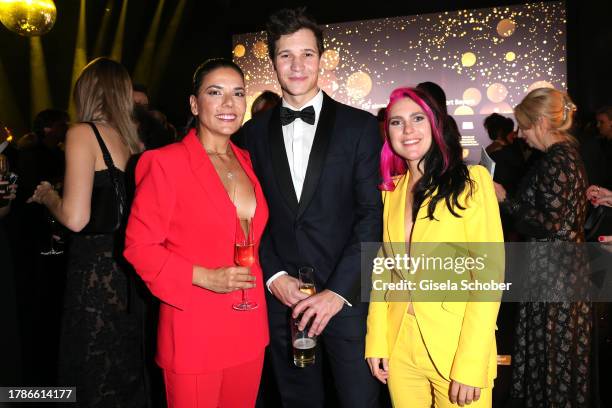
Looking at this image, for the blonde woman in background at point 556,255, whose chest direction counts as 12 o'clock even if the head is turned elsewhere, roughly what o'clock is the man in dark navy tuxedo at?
The man in dark navy tuxedo is roughly at 10 o'clock from the blonde woman in background.

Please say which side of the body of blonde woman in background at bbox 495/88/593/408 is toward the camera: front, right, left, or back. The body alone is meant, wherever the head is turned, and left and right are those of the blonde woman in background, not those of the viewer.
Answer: left

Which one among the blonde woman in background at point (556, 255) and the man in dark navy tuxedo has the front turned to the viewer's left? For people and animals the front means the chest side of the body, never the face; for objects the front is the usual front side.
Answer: the blonde woman in background

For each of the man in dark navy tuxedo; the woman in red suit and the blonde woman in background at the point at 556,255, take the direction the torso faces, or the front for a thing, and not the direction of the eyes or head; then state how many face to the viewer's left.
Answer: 1

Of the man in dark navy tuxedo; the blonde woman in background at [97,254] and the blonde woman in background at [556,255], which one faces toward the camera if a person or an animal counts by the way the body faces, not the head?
the man in dark navy tuxedo

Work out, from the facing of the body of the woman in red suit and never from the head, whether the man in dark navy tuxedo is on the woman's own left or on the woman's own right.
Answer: on the woman's own left

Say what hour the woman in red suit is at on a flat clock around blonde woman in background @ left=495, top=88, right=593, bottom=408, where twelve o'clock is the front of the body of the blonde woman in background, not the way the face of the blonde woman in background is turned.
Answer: The woman in red suit is roughly at 10 o'clock from the blonde woman in background.

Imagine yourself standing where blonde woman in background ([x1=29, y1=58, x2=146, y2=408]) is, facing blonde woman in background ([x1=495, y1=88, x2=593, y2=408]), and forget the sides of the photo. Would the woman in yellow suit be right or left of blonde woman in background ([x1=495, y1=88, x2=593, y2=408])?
right

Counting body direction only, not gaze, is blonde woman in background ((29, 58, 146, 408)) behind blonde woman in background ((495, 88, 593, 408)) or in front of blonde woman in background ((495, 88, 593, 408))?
in front

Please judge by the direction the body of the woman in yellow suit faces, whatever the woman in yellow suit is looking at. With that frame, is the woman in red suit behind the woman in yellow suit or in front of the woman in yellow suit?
in front
